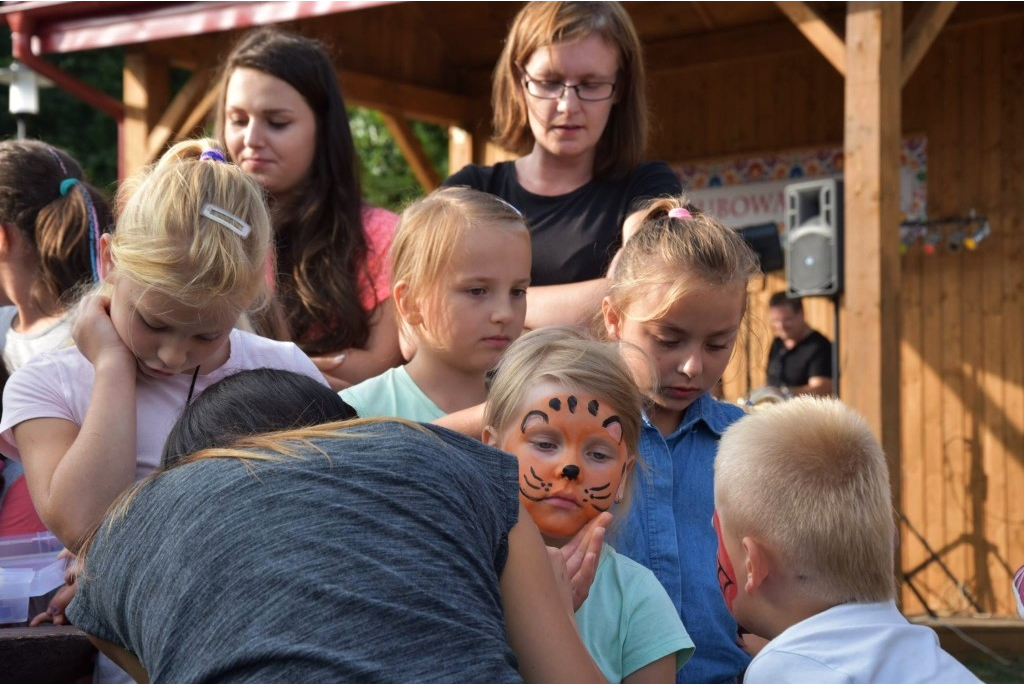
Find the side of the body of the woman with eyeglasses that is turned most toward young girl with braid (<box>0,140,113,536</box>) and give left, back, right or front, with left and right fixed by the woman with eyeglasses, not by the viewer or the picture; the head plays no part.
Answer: right

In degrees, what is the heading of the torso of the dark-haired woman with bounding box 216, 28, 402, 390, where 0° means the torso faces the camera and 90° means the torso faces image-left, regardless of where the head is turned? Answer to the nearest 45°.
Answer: approximately 45°

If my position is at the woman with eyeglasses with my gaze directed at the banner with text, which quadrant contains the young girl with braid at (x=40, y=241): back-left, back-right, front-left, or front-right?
back-left

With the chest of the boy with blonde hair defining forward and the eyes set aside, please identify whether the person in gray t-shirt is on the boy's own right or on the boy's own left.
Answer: on the boy's own left

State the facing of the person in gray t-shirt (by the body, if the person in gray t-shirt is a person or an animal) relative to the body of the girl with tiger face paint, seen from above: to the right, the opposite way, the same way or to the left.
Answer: the opposite way

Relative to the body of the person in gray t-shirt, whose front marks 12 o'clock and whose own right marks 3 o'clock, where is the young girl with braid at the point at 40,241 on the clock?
The young girl with braid is roughly at 11 o'clock from the person in gray t-shirt.

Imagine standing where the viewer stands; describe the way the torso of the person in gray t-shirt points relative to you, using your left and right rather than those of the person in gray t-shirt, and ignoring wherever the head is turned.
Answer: facing away from the viewer

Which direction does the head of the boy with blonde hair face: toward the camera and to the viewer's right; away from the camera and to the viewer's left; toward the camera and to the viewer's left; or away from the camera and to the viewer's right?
away from the camera and to the viewer's left

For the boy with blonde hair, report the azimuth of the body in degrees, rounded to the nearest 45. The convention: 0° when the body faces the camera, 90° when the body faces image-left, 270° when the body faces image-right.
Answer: approximately 135°
